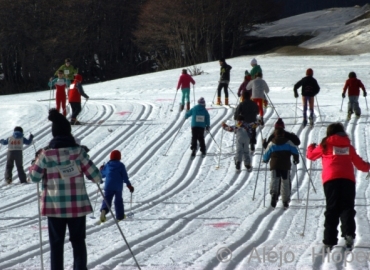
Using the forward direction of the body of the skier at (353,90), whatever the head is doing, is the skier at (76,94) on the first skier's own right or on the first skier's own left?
on the first skier's own left

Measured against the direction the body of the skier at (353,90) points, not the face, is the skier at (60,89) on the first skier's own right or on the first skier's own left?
on the first skier's own left

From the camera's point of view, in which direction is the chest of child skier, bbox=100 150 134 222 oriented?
away from the camera

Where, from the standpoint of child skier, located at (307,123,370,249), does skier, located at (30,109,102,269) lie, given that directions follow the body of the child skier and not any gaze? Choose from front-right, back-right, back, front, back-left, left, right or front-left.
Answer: back-left

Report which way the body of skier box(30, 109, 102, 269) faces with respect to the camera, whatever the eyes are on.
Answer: away from the camera

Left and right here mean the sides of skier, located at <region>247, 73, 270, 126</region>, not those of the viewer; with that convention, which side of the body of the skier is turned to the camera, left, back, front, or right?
back

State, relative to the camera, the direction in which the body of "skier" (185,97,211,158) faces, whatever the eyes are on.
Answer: away from the camera

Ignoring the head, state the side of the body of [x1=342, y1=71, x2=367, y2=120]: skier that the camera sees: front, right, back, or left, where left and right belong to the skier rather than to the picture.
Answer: back

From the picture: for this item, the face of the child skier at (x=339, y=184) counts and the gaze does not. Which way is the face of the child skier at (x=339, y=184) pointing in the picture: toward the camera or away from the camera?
away from the camera

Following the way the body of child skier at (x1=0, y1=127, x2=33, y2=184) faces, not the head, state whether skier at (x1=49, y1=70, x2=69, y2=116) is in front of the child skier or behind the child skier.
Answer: in front

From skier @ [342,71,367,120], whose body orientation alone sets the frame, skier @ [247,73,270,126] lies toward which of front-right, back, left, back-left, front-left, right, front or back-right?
back-left

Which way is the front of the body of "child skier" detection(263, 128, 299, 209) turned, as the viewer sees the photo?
away from the camera

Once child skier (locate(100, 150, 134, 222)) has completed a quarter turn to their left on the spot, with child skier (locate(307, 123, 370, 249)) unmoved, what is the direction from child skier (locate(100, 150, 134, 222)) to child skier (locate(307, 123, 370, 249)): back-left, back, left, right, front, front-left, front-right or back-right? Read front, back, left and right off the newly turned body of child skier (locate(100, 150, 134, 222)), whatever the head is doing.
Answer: back-left
